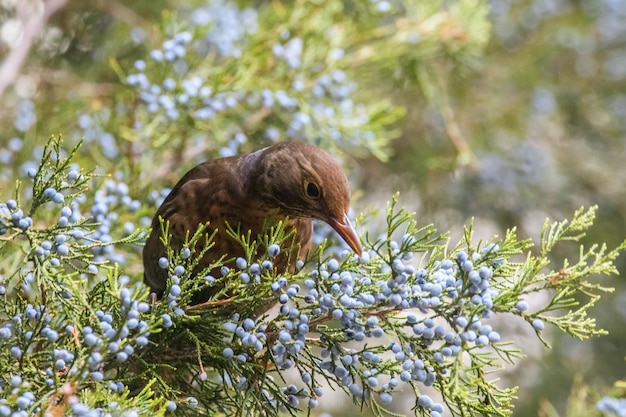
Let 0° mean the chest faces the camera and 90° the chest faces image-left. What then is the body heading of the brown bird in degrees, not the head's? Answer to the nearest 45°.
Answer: approximately 315°
